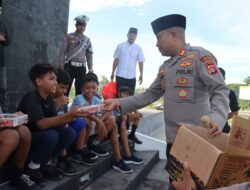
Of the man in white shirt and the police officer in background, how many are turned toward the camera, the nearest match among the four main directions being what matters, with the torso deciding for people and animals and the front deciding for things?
2

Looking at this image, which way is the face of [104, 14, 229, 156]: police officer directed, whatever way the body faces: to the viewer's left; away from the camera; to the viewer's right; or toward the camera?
to the viewer's left

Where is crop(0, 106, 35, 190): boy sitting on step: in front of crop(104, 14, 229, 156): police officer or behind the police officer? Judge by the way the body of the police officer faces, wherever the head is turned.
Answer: in front

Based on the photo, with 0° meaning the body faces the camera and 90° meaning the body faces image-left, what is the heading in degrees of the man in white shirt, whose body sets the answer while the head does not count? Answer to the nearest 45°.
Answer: approximately 0°

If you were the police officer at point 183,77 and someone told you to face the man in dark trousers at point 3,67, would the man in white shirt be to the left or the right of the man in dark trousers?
right

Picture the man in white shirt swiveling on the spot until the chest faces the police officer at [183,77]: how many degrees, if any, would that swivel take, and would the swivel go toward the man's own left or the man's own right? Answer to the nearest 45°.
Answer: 0° — they already face them

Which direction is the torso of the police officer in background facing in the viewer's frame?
toward the camera

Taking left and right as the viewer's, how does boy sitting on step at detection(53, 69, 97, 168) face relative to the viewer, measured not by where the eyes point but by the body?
facing the viewer and to the right of the viewer

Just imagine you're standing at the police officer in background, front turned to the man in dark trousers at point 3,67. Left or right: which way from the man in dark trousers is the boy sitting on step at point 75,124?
left

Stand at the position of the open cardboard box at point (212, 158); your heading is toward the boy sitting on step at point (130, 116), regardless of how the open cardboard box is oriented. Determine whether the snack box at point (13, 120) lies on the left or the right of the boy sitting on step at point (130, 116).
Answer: left
